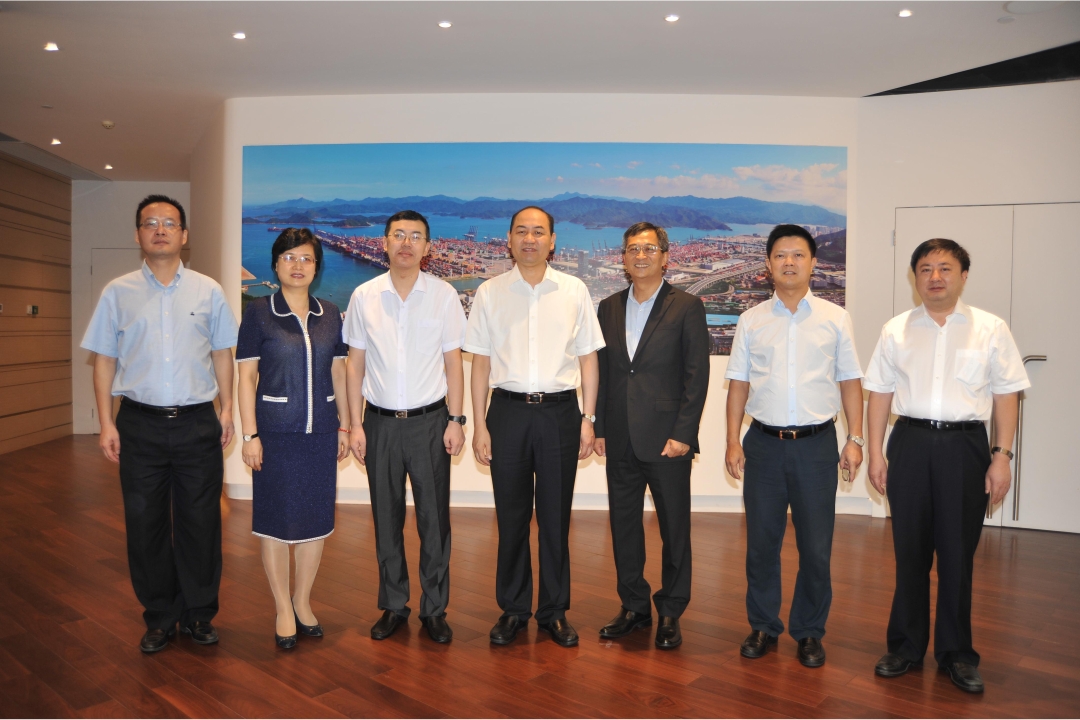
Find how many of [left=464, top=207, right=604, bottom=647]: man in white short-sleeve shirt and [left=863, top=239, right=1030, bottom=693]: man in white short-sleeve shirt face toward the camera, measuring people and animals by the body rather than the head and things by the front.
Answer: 2

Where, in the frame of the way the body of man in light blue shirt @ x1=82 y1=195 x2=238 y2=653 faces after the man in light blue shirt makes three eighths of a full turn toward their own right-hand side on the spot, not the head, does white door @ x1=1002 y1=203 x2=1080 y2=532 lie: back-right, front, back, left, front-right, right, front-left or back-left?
back-right

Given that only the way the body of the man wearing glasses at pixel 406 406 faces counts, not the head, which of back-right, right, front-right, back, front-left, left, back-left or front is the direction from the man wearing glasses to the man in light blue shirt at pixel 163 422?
right

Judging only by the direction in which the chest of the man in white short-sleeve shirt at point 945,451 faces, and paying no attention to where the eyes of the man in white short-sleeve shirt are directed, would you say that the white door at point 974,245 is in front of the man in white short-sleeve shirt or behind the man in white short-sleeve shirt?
behind

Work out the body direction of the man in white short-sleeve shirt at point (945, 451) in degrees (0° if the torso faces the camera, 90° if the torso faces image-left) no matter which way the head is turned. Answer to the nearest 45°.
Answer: approximately 0°

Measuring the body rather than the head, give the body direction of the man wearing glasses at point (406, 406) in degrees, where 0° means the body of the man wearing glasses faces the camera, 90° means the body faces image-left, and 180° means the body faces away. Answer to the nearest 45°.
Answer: approximately 0°

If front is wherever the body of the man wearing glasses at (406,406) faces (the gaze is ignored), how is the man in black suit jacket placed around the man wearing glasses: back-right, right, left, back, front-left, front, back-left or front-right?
left
